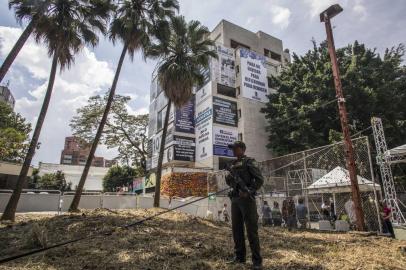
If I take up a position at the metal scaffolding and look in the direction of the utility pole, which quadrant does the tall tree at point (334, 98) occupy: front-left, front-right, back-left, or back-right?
back-right

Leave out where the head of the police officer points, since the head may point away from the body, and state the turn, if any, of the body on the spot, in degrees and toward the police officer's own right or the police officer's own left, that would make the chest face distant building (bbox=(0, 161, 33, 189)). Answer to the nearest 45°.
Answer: approximately 90° to the police officer's own right

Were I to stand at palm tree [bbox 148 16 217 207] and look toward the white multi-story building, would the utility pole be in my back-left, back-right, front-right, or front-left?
back-right

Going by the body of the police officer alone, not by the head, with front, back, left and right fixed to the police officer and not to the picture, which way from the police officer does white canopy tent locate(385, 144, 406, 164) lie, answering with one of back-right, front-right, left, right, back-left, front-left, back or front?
back

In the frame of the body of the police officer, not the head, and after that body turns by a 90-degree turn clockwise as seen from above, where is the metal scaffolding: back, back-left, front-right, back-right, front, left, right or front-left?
right

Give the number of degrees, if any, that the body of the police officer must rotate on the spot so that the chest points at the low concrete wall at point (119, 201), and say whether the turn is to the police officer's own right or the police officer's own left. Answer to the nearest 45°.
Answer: approximately 90° to the police officer's own right

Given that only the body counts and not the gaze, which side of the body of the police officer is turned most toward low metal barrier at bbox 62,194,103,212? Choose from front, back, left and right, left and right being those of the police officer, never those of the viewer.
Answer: right

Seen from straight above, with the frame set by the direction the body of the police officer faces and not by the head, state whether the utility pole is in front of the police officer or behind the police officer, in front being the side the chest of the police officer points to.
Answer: behind

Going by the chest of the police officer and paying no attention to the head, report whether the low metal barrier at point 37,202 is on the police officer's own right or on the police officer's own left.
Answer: on the police officer's own right

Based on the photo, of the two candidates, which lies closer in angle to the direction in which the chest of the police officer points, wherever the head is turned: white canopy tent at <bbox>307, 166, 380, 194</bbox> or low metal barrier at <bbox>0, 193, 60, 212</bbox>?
the low metal barrier

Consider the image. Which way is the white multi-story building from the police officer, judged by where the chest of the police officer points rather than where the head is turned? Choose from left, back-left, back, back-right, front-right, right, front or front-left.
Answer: back-right

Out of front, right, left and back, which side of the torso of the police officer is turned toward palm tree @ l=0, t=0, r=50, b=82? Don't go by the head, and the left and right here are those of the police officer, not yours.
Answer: right

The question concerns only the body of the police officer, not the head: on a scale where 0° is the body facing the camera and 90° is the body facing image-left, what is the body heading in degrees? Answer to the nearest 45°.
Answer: approximately 45°
